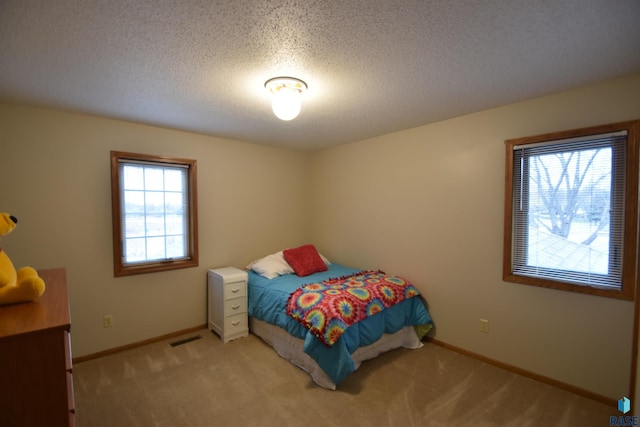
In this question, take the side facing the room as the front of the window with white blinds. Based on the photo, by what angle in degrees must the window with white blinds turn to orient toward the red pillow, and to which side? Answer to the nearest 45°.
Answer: approximately 45° to its right

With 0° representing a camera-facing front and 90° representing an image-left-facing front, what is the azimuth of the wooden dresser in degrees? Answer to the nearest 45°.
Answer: approximately 270°

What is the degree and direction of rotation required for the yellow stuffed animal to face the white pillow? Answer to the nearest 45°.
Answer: approximately 45° to its left

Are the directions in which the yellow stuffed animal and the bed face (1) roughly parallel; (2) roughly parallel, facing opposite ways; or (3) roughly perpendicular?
roughly perpendicular

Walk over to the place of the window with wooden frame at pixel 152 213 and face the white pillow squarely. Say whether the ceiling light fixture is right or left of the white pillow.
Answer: right

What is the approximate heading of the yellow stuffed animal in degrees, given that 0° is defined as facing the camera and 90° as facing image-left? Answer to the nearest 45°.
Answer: approximately 270°

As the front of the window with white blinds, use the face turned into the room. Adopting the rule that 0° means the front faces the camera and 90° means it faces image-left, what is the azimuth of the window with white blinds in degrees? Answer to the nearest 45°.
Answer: approximately 45°

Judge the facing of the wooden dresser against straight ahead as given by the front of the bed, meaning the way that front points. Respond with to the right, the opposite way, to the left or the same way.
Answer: to the left

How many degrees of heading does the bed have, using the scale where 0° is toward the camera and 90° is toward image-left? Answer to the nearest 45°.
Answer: approximately 315°
